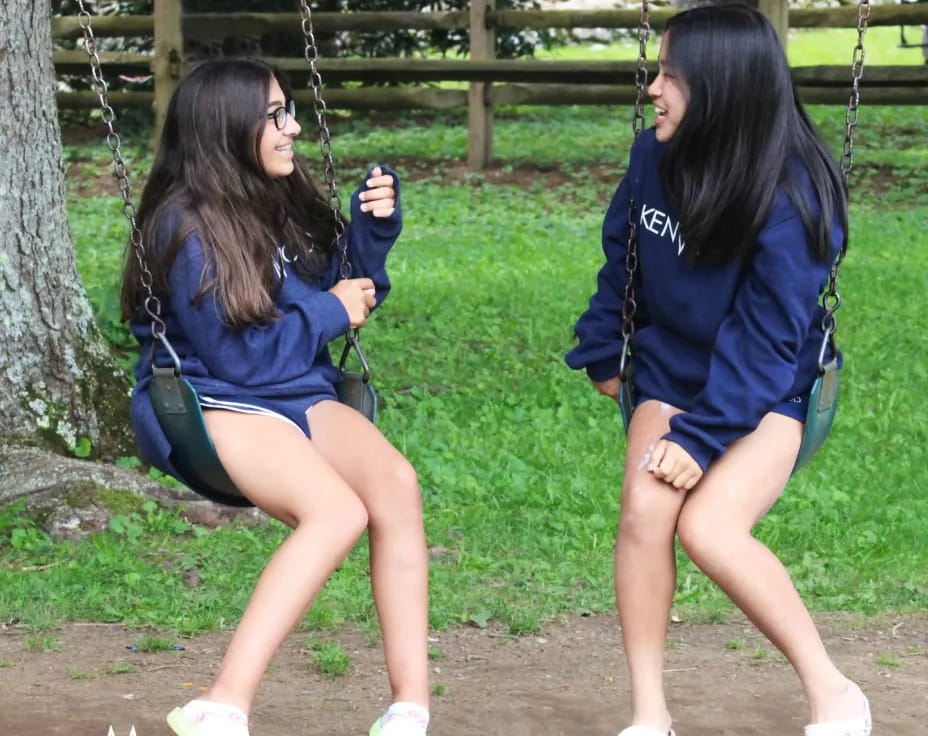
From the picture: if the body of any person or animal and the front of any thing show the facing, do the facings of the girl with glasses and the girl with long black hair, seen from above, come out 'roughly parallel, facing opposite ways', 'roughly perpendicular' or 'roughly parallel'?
roughly perpendicular

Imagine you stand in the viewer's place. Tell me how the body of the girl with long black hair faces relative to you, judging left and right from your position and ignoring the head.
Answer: facing the viewer and to the left of the viewer

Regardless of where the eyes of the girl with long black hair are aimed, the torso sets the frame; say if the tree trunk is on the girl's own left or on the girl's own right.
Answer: on the girl's own right

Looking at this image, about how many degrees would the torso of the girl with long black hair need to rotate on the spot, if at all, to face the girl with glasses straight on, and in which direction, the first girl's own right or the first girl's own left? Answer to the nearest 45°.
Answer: approximately 45° to the first girl's own right

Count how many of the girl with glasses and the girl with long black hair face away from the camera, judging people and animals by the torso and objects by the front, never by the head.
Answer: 0

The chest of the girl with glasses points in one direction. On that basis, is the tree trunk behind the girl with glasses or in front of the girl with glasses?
behind

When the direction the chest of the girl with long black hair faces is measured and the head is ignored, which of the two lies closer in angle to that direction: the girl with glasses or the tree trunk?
the girl with glasses

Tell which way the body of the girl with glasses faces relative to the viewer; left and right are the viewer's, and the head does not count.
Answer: facing the viewer and to the right of the viewer

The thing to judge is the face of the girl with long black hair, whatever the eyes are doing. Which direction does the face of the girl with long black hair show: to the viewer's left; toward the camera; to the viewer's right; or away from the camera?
to the viewer's left

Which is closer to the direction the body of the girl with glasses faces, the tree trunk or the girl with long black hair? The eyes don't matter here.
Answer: the girl with long black hair

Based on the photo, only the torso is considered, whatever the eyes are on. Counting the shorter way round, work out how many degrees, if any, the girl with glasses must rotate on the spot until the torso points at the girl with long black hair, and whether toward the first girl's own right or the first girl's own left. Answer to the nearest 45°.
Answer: approximately 45° to the first girl's own left
